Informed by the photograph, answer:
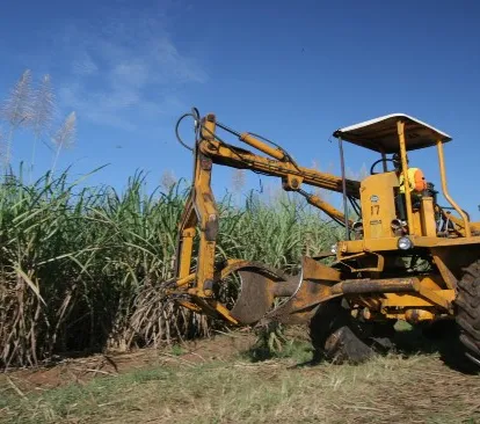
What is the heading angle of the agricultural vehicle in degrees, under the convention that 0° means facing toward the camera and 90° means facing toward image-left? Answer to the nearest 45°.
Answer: approximately 45°
